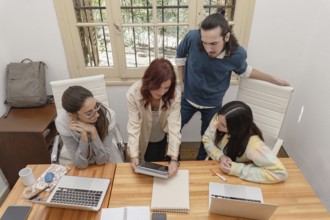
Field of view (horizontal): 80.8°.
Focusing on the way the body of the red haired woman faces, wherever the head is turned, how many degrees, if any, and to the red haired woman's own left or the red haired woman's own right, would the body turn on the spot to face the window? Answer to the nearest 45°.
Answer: approximately 180°

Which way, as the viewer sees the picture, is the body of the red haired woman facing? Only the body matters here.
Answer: toward the camera

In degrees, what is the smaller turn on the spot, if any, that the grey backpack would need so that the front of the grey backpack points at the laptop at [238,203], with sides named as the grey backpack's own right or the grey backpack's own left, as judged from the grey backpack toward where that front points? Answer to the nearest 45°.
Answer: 0° — it already faces it

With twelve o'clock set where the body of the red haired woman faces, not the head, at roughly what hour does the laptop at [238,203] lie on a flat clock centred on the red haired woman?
The laptop is roughly at 11 o'clock from the red haired woman.

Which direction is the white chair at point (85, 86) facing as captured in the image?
toward the camera

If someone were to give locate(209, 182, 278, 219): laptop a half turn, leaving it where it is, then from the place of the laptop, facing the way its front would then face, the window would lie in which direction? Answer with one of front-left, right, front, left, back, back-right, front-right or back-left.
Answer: back-right

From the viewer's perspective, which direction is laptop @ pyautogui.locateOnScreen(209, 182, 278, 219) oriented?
away from the camera

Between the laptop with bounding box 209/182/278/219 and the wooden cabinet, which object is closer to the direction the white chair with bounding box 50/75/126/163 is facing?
the laptop

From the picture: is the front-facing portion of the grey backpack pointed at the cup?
yes

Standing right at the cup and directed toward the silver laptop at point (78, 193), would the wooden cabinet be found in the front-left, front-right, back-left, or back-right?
back-left

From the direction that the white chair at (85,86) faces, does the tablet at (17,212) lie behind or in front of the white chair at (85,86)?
in front

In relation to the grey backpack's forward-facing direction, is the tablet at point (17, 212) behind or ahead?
ahead
